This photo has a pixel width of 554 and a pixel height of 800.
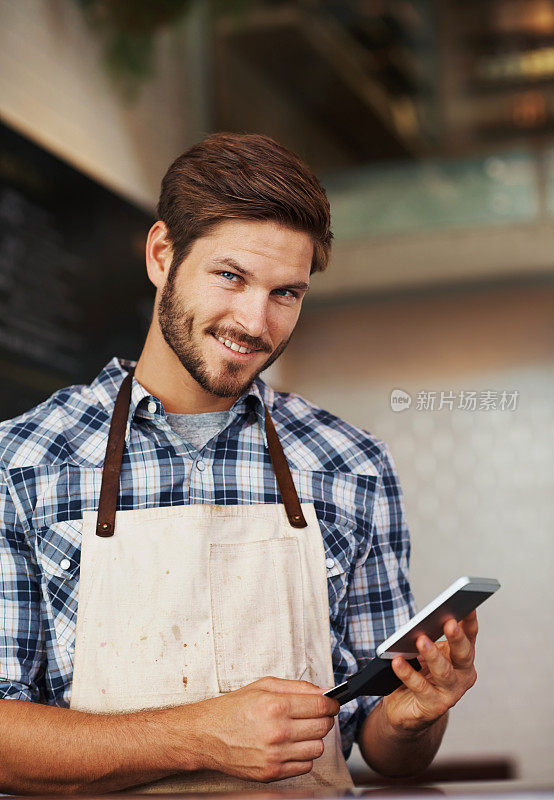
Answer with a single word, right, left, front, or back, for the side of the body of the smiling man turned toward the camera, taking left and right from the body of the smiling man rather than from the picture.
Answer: front
